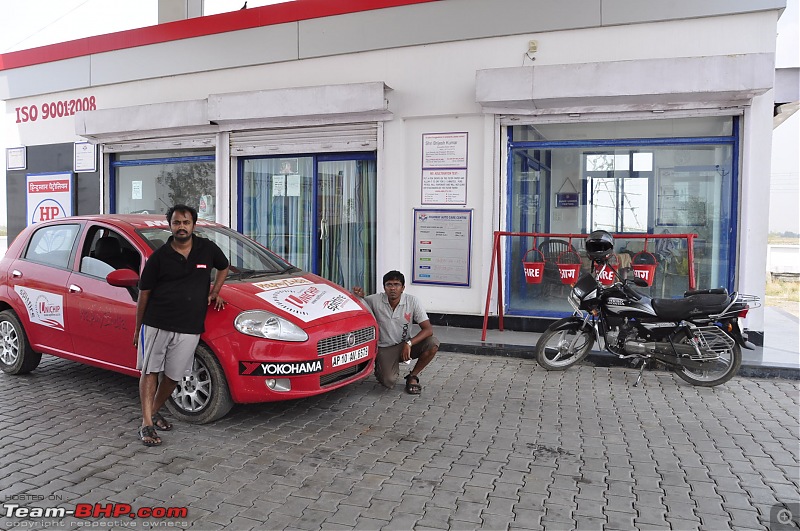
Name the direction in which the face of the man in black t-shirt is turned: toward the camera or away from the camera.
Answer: toward the camera

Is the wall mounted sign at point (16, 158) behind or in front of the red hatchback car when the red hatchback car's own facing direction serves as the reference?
behind

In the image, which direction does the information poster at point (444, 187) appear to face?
toward the camera

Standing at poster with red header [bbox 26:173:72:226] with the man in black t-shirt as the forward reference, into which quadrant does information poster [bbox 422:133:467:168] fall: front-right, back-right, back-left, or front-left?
front-left

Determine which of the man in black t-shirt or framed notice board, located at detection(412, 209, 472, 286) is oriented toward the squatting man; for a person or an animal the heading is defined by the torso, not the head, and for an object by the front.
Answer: the framed notice board

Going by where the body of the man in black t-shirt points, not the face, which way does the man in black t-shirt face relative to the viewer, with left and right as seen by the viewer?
facing the viewer

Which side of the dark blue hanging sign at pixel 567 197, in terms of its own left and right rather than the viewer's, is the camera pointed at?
front

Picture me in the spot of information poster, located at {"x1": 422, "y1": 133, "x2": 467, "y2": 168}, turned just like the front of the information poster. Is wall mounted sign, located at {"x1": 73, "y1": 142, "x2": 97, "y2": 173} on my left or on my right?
on my right

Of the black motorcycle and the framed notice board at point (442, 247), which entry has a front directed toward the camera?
the framed notice board

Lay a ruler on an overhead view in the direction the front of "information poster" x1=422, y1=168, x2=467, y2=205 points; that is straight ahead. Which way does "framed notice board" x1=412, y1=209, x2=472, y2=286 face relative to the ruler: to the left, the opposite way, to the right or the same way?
the same way

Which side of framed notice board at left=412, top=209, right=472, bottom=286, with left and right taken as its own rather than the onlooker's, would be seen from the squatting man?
front

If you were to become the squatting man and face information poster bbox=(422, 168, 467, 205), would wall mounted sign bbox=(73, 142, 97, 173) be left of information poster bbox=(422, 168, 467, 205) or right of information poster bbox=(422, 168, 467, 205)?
left

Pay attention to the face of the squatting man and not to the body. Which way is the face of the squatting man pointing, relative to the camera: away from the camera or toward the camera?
toward the camera

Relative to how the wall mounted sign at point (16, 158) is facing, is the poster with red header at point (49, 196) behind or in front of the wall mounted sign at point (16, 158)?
in front

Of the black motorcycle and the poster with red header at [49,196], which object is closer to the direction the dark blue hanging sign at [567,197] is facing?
the black motorcycle
